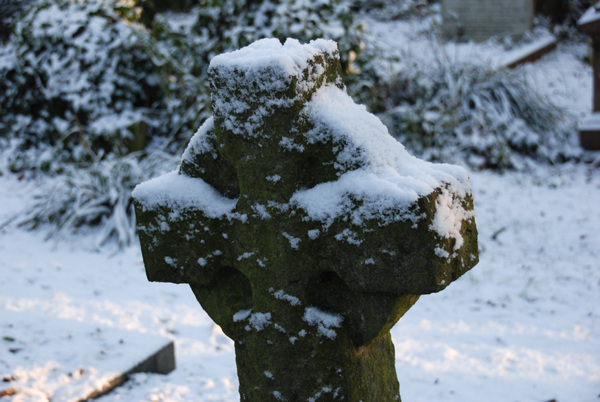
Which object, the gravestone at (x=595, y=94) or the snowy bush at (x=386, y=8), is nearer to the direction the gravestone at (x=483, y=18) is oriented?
the gravestone

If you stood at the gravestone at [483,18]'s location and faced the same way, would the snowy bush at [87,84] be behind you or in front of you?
in front

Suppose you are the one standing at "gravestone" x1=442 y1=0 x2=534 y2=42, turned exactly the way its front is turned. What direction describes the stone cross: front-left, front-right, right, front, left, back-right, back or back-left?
front

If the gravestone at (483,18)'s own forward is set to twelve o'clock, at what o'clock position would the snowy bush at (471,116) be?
The snowy bush is roughly at 12 o'clock from the gravestone.

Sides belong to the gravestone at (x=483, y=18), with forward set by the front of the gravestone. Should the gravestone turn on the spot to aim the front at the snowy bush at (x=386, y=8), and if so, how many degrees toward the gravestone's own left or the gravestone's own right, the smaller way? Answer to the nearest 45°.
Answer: approximately 135° to the gravestone's own right

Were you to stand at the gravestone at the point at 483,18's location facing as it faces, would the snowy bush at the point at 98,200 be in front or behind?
in front

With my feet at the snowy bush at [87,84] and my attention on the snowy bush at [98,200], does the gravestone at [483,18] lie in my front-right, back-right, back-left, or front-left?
back-left

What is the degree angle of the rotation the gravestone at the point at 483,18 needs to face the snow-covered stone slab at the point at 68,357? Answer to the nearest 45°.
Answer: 0° — it already faces it

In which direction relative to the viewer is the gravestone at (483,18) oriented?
toward the camera
